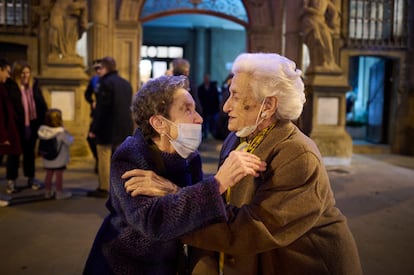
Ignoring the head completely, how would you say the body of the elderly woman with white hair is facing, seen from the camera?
to the viewer's left

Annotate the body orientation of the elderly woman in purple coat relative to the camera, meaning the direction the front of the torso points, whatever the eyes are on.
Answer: to the viewer's right

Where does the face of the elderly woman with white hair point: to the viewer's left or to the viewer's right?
to the viewer's left

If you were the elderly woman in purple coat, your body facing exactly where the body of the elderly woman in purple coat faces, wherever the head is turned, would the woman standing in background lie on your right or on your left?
on your left

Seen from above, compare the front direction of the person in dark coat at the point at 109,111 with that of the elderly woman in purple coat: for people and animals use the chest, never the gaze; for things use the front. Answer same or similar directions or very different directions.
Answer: very different directions

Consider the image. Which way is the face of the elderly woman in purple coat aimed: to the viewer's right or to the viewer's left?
to the viewer's right

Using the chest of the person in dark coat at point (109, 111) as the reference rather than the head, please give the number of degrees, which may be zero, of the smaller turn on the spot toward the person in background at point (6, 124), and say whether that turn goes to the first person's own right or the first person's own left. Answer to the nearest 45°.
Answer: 0° — they already face them

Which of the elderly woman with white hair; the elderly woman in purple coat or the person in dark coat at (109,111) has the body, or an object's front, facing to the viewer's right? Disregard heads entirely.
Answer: the elderly woman in purple coat

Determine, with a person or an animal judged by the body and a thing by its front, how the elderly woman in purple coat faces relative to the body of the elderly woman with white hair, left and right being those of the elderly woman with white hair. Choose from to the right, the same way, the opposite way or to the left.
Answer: the opposite way

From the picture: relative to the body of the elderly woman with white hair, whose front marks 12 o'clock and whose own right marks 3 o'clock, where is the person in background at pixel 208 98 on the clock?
The person in background is roughly at 3 o'clock from the elderly woman with white hair.
